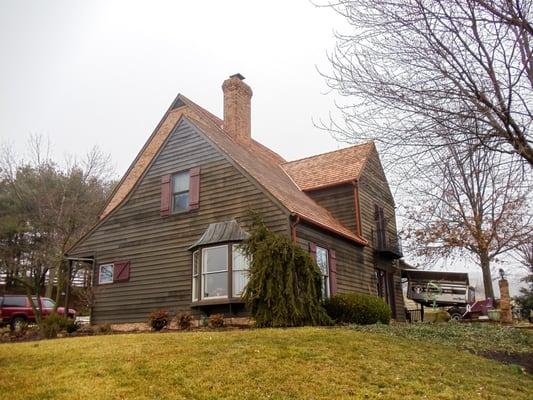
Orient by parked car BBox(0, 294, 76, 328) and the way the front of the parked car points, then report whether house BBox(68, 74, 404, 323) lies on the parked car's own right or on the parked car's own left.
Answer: on the parked car's own right

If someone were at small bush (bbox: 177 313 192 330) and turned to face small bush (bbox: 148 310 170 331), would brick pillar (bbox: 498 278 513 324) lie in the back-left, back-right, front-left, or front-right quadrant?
back-right

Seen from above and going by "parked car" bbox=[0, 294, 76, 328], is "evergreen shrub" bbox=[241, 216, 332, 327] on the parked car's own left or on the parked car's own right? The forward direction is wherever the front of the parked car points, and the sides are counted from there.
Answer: on the parked car's own right

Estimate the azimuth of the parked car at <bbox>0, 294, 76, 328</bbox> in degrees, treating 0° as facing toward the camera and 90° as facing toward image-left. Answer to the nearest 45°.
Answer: approximately 270°

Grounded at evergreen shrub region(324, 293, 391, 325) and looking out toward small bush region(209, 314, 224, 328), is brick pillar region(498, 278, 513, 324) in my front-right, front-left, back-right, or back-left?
back-right

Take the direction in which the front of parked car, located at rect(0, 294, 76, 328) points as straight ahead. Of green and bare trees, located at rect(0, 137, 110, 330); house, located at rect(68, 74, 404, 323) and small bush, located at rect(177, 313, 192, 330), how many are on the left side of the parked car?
1
